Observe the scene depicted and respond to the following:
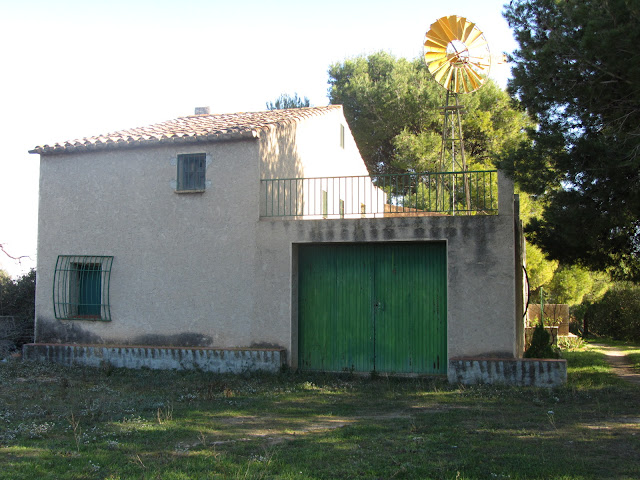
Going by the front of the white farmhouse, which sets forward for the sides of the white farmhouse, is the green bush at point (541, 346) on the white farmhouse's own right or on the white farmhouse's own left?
on the white farmhouse's own left

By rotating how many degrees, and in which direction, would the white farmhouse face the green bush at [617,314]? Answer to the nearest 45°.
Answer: approximately 135° to its left

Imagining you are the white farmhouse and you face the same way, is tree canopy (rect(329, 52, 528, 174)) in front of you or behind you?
behind

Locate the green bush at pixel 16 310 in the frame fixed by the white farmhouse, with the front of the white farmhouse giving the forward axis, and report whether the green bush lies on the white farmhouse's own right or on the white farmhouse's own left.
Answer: on the white farmhouse's own right

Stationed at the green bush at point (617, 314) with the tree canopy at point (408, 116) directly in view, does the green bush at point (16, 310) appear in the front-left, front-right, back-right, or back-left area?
front-left

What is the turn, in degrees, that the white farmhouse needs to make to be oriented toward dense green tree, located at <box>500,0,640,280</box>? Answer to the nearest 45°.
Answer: approximately 45° to its left

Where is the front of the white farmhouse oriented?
toward the camera
